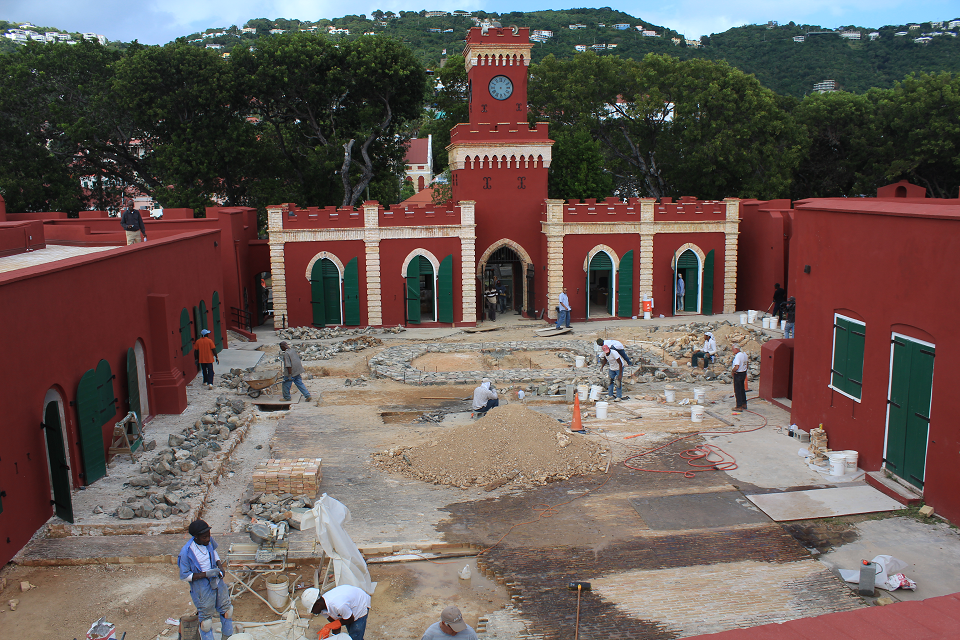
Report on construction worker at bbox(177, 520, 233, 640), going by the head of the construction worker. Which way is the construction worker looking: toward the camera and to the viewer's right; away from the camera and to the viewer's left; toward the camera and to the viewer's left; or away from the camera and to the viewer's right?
toward the camera and to the viewer's right

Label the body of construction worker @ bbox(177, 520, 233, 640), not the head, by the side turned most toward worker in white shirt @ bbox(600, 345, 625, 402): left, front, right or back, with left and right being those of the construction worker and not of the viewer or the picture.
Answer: left

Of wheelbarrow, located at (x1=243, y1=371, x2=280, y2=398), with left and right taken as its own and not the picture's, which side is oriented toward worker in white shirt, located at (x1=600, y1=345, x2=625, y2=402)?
back

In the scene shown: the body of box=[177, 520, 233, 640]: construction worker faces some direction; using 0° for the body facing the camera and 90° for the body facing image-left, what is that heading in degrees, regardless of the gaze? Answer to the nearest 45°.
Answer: approximately 315°

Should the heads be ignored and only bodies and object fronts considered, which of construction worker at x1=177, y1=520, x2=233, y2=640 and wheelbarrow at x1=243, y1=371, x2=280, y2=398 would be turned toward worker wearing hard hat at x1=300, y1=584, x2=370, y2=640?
the construction worker

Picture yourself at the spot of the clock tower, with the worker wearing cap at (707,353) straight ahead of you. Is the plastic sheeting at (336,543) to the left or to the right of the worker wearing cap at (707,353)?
right

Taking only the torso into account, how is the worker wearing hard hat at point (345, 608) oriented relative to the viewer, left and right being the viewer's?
facing to the left of the viewer

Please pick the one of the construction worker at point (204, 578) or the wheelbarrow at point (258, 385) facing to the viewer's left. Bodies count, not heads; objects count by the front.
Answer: the wheelbarrow

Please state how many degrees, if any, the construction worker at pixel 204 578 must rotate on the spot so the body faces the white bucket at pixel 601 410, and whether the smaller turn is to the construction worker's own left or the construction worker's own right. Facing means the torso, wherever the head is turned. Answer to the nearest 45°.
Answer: approximately 90° to the construction worker's own left

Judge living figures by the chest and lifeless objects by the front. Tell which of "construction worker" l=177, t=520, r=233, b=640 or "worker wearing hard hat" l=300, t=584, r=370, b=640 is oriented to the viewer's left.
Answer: the worker wearing hard hat

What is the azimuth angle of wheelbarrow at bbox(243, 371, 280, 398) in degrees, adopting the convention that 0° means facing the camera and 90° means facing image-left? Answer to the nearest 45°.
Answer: approximately 90°
